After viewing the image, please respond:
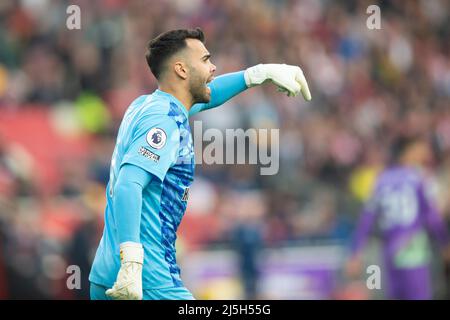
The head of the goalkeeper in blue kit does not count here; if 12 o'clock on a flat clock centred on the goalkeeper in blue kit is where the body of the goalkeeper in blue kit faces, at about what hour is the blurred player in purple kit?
The blurred player in purple kit is roughly at 10 o'clock from the goalkeeper in blue kit.

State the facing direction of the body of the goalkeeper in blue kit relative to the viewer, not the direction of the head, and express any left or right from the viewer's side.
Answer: facing to the right of the viewer

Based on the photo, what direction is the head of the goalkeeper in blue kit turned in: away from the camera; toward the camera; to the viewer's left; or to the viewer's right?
to the viewer's right
